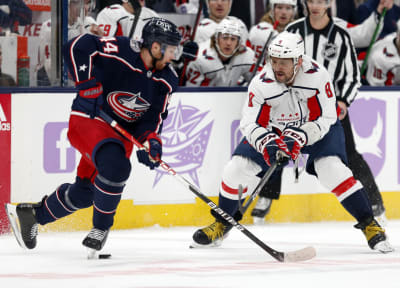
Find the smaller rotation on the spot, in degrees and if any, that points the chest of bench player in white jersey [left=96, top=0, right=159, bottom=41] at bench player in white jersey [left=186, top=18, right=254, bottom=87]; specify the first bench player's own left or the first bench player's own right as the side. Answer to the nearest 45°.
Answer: approximately 45° to the first bench player's own left

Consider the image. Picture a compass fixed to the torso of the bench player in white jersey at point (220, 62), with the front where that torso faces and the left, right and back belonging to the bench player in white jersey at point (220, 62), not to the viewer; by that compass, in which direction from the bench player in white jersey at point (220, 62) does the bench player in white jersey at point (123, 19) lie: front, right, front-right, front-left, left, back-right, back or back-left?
right

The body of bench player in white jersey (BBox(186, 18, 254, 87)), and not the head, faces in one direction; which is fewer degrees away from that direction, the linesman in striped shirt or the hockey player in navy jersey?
the hockey player in navy jersey

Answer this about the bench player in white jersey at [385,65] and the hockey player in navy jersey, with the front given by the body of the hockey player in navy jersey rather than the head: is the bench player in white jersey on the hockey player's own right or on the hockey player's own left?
on the hockey player's own left

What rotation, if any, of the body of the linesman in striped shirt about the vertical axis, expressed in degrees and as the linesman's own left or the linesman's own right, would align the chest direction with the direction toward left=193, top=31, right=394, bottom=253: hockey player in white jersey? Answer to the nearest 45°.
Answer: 0° — they already face them

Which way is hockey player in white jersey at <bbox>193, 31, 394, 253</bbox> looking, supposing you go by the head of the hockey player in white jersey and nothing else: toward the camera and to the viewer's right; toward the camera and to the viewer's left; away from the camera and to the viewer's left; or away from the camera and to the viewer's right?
toward the camera and to the viewer's left

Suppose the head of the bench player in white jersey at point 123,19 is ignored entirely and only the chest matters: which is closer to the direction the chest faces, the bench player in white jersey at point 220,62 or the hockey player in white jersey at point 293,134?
the hockey player in white jersey

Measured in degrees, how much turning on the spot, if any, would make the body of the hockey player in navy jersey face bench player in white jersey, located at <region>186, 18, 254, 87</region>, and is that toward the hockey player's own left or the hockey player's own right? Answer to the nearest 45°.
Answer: approximately 90° to the hockey player's own left
